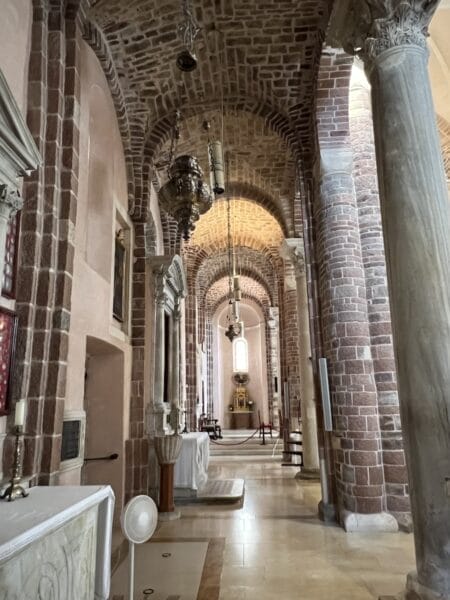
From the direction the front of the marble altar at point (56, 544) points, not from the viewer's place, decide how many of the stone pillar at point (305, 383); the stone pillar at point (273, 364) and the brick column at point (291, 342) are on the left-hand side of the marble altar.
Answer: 3

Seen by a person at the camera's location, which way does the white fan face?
facing the viewer and to the right of the viewer

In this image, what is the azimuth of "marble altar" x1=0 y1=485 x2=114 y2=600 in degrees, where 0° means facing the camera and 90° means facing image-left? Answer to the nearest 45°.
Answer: approximately 315°

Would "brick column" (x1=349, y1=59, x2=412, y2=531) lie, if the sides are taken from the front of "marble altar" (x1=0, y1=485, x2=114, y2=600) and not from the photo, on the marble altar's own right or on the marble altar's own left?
on the marble altar's own left

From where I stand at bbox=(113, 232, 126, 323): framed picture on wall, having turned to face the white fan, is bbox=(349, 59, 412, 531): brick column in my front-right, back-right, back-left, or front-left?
front-left

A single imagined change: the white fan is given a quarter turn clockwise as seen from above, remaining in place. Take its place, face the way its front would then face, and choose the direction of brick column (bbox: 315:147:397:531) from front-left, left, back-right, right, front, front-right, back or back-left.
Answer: back

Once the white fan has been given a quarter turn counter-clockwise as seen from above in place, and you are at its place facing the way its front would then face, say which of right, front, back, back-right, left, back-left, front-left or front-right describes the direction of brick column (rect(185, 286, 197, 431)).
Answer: front-left

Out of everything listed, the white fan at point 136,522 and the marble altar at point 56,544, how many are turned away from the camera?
0

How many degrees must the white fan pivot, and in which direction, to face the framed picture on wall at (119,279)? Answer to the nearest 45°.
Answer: approximately 135° to its left

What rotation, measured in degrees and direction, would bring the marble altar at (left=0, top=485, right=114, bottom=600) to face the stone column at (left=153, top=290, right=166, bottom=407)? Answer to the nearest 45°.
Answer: approximately 135° to its left

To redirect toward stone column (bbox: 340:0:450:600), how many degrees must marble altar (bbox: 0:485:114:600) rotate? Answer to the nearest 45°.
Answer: approximately 45° to its left

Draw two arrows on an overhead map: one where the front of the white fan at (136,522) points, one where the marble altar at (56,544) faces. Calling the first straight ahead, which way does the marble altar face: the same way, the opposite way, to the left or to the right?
the same way
